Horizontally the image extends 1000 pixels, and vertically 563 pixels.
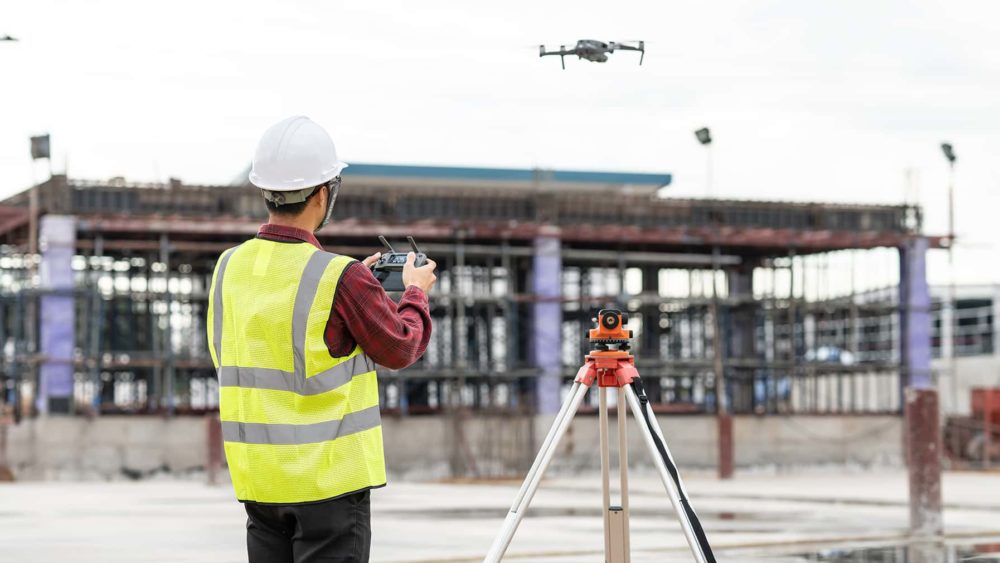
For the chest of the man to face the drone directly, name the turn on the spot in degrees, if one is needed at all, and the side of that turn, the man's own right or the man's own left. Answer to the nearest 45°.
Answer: approximately 45° to the man's own left

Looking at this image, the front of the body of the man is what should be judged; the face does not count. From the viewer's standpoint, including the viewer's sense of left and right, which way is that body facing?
facing away from the viewer and to the right of the viewer

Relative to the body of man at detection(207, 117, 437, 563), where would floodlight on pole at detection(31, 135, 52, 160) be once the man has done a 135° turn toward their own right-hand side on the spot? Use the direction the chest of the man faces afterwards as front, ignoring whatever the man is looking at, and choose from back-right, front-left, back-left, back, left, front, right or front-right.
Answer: back

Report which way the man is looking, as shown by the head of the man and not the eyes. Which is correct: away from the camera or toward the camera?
away from the camera

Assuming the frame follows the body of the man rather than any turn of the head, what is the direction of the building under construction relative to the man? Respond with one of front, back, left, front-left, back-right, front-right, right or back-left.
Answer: front-left
